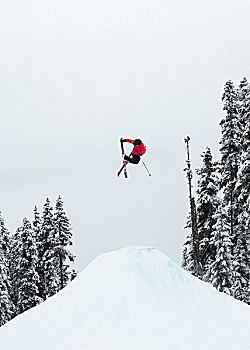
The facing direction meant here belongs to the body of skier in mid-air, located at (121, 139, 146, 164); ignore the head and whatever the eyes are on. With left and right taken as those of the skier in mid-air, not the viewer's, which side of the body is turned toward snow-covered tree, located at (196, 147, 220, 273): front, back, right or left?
right

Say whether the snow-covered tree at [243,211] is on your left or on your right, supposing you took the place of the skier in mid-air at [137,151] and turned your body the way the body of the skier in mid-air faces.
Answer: on your right

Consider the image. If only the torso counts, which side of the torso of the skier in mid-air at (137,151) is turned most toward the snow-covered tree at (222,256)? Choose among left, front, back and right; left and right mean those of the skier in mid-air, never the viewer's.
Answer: back
